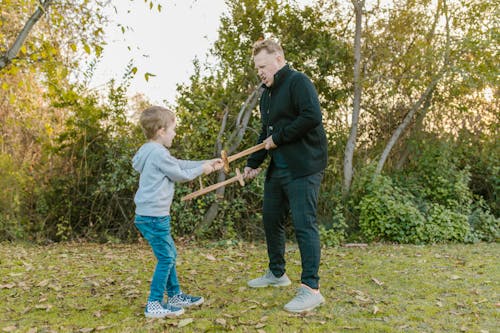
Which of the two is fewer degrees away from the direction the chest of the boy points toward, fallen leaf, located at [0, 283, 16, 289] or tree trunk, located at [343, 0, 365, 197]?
the tree trunk

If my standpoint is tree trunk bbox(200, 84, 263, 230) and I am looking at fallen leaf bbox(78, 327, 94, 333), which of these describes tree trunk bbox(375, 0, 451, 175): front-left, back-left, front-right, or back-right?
back-left

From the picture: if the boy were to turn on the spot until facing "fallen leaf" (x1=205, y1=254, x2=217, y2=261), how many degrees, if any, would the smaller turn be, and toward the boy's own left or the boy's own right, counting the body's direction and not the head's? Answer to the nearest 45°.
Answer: approximately 90° to the boy's own left

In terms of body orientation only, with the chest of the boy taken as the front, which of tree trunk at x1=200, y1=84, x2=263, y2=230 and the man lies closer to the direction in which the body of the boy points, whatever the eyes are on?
the man

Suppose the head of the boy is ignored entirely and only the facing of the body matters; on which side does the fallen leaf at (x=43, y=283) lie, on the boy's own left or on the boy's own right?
on the boy's own left

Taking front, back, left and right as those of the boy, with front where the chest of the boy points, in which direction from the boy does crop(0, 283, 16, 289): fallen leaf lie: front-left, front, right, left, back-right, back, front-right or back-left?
back-left

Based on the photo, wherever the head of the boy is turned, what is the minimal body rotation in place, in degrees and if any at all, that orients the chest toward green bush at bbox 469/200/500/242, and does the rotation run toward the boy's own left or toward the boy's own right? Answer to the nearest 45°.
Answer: approximately 45° to the boy's own left

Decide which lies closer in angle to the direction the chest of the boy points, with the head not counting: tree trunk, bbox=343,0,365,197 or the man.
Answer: the man

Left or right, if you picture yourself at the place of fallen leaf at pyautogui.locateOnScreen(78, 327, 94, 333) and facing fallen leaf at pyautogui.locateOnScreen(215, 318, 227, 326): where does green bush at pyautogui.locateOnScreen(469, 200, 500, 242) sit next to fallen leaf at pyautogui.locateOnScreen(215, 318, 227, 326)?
left

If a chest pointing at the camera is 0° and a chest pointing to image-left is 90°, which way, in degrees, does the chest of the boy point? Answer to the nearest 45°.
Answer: approximately 270°

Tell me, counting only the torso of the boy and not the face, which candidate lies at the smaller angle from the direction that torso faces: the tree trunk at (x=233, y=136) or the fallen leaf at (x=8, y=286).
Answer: the tree trunk
